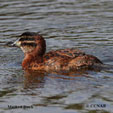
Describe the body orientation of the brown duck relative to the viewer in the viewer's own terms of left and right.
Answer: facing to the left of the viewer
